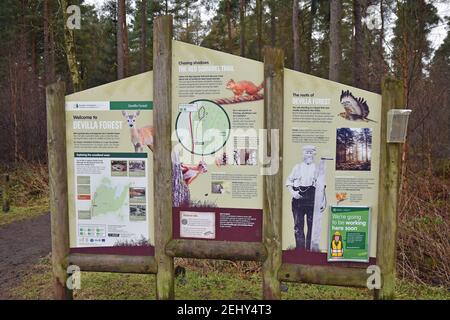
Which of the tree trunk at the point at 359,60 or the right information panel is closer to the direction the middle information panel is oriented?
the right information panel

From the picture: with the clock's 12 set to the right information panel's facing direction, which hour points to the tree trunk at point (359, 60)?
The tree trunk is roughly at 6 o'clock from the right information panel.

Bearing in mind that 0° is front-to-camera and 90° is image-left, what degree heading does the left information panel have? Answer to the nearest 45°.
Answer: approximately 0°

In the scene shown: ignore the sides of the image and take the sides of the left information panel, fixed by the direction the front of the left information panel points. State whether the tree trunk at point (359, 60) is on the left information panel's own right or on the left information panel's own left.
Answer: on the left information panel's own left

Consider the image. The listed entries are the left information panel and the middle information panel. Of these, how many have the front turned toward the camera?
2

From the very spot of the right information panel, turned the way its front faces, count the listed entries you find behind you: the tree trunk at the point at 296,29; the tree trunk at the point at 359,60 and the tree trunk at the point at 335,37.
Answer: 3

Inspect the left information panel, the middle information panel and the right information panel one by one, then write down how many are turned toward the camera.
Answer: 3

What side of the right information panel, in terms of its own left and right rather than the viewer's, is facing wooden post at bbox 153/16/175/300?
right

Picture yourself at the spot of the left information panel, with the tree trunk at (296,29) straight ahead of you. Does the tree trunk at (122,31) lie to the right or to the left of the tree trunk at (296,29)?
left

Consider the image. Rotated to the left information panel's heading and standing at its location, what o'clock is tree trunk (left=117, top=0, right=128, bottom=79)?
The tree trunk is roughly at 6 o'clock from the left information panel.
